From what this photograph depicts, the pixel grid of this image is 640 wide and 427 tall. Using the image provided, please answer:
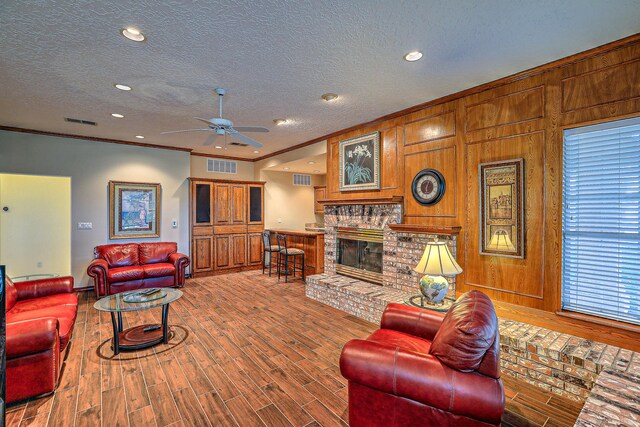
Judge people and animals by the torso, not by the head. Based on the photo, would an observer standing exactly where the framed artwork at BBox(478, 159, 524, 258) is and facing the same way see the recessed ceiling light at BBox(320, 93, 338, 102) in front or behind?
in front

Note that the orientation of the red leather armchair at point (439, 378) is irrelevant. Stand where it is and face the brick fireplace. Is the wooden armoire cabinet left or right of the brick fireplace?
left

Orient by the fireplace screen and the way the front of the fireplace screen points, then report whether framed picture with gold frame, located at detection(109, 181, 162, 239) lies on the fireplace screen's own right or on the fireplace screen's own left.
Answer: on the fireplace screen's own right

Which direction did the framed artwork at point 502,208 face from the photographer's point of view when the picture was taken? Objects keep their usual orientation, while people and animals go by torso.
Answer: facing the viewer and to the left of the viewer

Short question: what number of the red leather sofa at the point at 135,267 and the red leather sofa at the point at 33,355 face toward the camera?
1

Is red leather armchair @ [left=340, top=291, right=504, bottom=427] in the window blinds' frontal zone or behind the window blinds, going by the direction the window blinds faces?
frontal zone

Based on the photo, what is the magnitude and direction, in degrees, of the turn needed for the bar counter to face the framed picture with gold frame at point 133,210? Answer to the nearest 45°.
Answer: approximately 45° to its right

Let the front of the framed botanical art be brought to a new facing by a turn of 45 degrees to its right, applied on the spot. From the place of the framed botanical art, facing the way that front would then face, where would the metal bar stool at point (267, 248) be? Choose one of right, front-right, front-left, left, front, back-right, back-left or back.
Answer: front-right

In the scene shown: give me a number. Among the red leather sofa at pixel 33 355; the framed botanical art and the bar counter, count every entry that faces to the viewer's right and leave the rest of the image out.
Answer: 1

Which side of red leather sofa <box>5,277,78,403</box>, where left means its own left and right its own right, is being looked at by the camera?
right

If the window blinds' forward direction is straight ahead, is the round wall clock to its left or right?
on its right

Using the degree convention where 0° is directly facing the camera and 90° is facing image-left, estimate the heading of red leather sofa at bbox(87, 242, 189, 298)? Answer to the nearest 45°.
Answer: approximately 0°

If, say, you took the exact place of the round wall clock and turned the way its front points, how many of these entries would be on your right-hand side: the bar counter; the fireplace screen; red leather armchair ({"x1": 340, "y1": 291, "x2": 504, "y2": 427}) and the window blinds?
2

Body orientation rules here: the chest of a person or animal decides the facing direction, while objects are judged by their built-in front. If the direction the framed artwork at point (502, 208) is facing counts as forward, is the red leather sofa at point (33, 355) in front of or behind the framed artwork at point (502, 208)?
in front

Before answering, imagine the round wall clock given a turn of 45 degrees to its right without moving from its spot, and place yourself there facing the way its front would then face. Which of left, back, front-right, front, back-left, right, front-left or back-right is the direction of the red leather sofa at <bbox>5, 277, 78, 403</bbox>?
front-left

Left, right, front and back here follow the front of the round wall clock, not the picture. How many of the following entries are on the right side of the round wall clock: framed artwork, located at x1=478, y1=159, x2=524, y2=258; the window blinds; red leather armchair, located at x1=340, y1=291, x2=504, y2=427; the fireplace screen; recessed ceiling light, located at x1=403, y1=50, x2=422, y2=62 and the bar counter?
2
